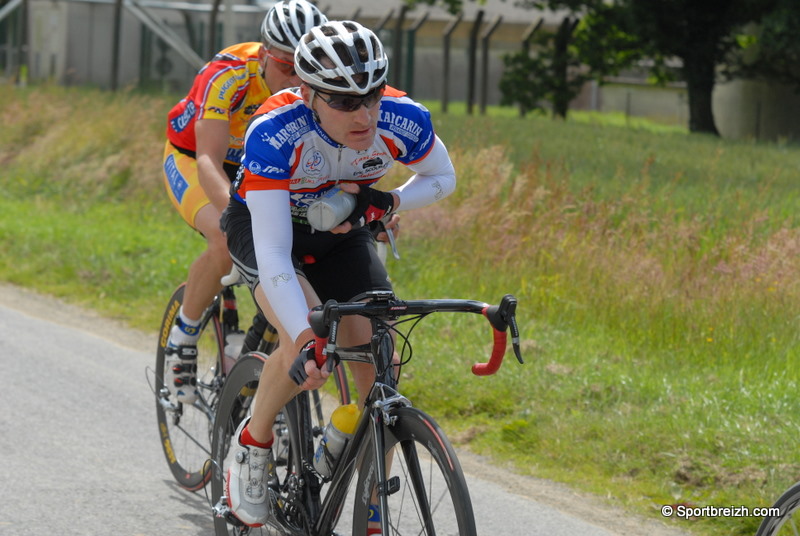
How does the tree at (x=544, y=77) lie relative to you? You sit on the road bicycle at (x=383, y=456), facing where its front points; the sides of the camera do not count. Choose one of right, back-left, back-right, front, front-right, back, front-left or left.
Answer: back-left

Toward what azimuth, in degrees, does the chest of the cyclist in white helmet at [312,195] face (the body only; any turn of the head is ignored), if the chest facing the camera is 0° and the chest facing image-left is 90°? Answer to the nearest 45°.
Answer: approximately 315°

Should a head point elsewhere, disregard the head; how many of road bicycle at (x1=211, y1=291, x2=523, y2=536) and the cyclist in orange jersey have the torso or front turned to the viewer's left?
0

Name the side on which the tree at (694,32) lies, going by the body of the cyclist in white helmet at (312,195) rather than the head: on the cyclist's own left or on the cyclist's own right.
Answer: on the cyclist's own left

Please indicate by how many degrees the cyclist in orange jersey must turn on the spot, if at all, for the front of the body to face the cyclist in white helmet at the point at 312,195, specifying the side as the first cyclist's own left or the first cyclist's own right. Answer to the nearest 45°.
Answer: approximately 45° to the first cyclist's own right

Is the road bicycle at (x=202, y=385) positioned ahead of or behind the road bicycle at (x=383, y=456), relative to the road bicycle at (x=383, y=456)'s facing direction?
behind

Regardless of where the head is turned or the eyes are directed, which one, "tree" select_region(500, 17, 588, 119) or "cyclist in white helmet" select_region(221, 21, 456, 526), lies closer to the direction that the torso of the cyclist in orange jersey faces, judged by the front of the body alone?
the cyclist in white helmet

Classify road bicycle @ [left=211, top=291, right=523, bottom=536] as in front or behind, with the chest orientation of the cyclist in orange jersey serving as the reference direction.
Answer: in front

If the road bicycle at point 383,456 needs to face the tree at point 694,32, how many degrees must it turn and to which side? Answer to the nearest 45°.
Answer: approximately 135° to its left

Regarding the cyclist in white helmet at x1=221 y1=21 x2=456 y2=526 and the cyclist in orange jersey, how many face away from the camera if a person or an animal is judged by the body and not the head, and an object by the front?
0
